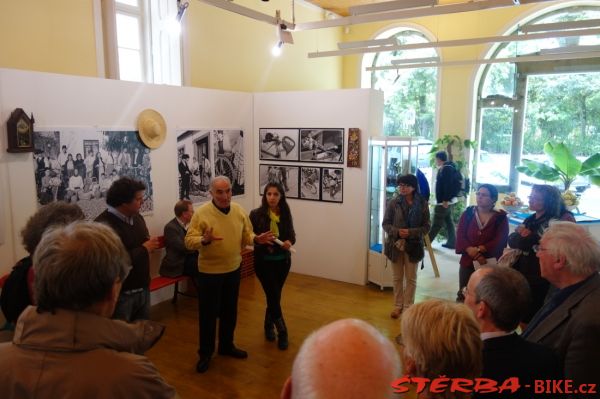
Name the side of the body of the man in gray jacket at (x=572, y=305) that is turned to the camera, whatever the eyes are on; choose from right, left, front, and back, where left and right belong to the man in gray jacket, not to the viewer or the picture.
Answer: left

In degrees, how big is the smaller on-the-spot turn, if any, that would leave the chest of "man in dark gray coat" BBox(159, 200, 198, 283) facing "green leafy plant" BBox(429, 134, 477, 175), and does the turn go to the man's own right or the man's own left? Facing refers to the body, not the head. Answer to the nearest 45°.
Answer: approximately 45° to the man's own left

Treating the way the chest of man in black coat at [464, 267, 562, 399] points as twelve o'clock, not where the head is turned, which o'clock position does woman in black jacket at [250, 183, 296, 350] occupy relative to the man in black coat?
The woman in black jacket is roughly at 12 o'clock from the man in black coat.

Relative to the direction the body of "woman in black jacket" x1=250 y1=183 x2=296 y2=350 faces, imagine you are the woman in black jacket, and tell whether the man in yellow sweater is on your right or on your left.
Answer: on your right

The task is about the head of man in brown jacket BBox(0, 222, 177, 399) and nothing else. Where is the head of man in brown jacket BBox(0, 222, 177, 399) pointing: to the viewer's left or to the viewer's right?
to the viewer's right

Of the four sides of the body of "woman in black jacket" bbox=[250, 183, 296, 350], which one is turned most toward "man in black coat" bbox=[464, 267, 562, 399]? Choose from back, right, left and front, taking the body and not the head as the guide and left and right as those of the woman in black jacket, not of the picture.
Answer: front

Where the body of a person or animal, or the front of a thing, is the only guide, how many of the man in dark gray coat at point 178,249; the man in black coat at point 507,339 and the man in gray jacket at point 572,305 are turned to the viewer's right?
1

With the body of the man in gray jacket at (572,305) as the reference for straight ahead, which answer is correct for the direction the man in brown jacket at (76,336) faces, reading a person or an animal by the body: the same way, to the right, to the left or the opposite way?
to the right

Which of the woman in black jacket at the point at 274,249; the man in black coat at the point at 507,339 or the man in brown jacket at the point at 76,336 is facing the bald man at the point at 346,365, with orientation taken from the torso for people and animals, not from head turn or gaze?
the woman in black jacket

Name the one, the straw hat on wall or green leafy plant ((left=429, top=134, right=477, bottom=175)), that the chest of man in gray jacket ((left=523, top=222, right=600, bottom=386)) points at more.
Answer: the straw hat on wall

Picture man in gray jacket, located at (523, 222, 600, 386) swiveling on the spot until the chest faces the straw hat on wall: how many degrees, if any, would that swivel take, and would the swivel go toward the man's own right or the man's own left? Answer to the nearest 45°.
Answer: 0° — they already face it

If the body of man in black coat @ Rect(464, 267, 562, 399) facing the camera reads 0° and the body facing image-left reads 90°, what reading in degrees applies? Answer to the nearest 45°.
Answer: approximately 135°

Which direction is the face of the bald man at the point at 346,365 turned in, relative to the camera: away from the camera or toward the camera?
away from the camera

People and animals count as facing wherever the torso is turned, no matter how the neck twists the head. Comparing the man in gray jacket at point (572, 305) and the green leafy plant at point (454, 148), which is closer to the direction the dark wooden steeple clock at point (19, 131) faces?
the man in gray jacket

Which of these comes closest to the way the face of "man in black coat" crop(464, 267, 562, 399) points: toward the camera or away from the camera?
away from the camera

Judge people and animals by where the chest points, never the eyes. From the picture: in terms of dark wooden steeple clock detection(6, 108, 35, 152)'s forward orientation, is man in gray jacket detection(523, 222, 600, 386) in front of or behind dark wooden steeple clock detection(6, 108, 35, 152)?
in front

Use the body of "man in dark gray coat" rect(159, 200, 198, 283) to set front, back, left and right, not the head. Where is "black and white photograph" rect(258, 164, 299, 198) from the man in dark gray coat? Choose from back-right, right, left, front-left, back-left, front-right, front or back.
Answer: front-left
